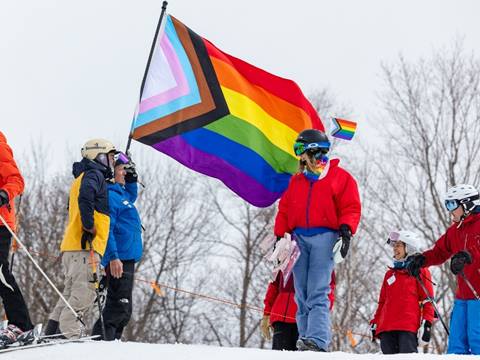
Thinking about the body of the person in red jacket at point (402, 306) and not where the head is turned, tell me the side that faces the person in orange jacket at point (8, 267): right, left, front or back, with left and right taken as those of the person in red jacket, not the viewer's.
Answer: front

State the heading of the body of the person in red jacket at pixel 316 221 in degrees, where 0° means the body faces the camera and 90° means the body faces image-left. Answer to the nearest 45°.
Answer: approximately 45°

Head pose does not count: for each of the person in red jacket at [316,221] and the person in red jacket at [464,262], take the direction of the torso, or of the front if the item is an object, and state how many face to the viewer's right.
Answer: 0

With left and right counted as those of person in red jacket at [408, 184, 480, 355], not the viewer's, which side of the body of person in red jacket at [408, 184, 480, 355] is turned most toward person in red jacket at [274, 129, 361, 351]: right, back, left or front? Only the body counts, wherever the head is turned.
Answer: front

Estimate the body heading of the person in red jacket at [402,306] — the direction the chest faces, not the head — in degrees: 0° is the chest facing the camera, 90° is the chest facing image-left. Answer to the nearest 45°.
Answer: approximately 45°

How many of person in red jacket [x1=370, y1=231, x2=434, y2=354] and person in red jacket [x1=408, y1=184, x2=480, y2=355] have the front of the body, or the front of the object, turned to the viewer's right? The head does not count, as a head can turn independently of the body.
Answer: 0
